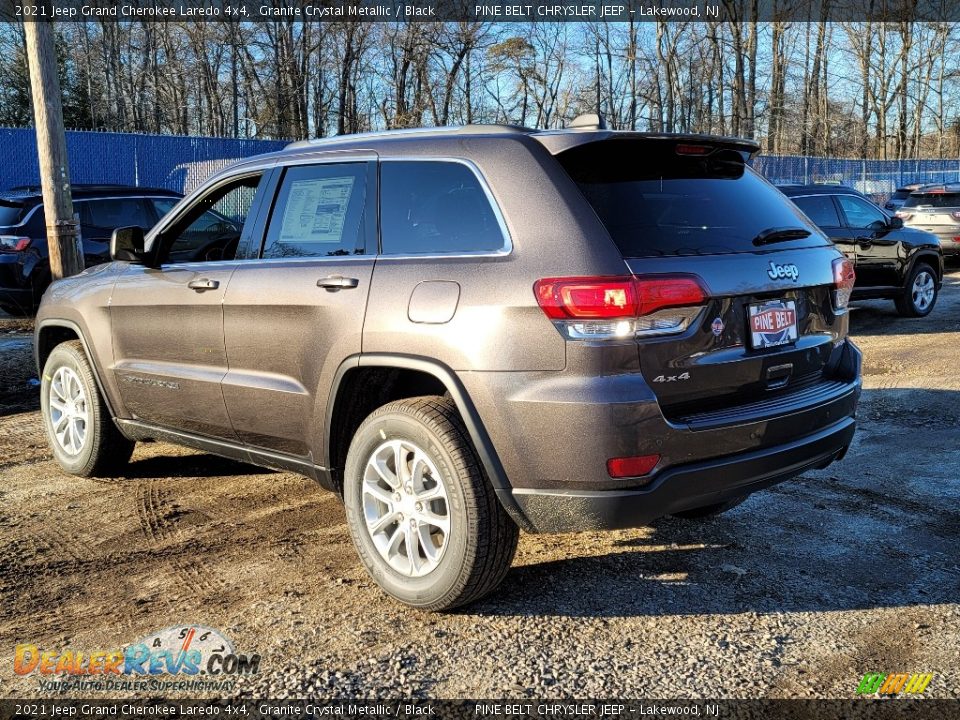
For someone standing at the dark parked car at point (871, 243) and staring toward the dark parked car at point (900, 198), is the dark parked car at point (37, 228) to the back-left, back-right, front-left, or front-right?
back-left

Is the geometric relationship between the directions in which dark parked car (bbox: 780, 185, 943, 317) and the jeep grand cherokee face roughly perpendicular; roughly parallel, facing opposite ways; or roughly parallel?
roughly perpendicular

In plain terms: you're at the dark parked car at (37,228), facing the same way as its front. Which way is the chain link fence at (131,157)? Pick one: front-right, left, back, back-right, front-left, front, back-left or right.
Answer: front-left

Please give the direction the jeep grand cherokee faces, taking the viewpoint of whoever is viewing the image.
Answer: facing away from the viewer and to the left of the viewer

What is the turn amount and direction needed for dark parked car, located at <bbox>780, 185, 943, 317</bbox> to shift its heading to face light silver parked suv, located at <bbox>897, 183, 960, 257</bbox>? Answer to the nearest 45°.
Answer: approximately 45° to its left

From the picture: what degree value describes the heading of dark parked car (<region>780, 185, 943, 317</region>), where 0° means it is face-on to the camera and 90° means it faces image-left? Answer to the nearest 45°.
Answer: approximately 225°

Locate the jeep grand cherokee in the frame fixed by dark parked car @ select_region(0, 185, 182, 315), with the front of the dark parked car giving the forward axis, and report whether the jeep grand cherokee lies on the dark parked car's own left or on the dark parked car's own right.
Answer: on the dark parked car's own right

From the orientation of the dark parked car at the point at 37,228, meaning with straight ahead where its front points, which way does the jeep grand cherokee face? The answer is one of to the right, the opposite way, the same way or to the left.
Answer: to the left

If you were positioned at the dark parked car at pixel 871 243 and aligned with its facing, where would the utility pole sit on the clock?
The utility pole is roughly at 6 o'clock from the dark parked car.

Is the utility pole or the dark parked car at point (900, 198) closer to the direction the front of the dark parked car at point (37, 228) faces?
the dark parked car

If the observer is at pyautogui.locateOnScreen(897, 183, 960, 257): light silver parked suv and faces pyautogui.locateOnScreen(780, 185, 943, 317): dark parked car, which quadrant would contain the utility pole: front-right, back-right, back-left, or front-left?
front-right

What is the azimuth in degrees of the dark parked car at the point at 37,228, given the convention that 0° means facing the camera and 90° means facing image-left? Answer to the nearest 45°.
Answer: approximately 225°

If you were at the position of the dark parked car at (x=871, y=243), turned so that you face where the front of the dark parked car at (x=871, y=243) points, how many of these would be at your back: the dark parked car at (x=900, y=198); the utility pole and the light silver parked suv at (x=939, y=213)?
1

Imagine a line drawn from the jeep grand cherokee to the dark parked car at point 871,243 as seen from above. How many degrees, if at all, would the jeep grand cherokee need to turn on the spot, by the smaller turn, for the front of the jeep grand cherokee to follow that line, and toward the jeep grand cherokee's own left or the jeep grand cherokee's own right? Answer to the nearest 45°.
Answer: approximately 90° to the jeep grand cherokee's own right

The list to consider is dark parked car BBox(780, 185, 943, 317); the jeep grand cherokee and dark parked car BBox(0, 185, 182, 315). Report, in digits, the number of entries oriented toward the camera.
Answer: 0
